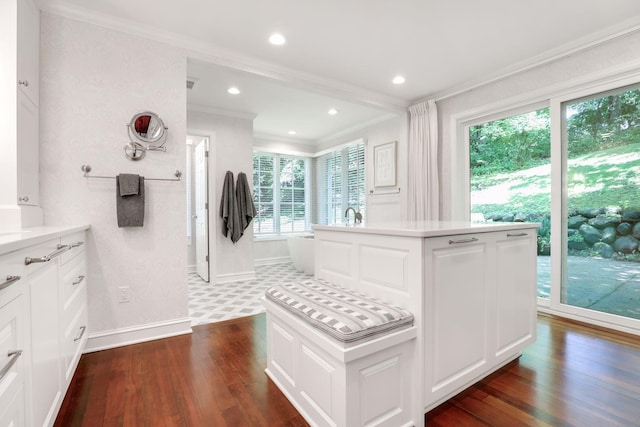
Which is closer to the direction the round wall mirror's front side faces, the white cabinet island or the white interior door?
the white cabinet island

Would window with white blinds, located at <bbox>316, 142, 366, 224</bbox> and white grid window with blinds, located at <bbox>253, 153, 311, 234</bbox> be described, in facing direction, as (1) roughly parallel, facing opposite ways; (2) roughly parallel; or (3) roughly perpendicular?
roughly perpendicular

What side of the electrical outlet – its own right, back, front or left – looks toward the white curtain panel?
left

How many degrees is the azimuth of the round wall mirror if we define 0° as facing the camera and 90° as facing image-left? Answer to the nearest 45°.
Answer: approximately 0°

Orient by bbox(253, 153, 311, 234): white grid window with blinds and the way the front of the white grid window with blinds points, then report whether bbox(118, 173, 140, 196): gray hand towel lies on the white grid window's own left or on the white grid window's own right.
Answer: on the white grid window's own right

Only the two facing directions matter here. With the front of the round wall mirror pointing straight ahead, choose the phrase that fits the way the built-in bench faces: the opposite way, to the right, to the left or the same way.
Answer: to the right
